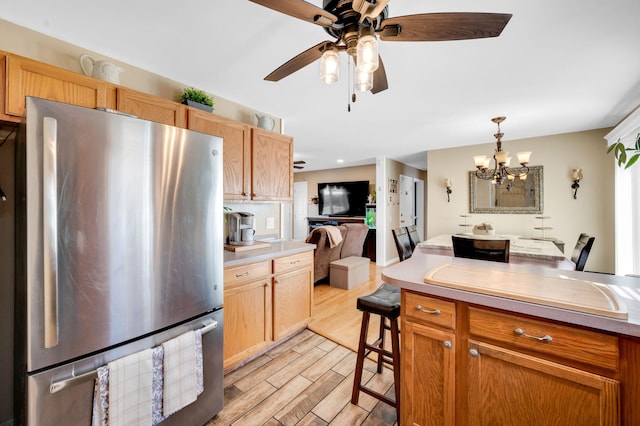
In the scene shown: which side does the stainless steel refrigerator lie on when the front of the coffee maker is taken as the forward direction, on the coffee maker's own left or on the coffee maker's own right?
on the coffee maker's own right

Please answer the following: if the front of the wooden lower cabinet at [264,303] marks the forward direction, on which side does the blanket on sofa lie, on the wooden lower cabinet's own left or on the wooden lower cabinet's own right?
on the wooden lower cabinet's own left

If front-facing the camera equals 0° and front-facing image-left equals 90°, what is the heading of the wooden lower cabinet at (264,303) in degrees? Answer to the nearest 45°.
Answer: approximately 315°

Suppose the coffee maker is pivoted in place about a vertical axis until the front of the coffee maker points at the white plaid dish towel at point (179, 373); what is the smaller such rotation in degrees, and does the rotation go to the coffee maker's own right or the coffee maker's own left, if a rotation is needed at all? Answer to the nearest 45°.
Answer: approximately 45° to the coffee maker's own right

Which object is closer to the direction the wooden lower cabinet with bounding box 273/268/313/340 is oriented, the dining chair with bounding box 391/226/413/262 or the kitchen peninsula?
the kitchen peninsula

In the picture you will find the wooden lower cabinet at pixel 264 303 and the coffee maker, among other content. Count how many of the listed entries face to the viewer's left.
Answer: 0

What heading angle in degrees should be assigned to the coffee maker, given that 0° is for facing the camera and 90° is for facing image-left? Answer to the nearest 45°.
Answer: approximately 315°

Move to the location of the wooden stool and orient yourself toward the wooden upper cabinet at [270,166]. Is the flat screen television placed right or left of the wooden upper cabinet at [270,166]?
right

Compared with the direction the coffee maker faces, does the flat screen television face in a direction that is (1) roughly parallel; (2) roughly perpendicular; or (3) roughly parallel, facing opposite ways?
roughly perpendicular
